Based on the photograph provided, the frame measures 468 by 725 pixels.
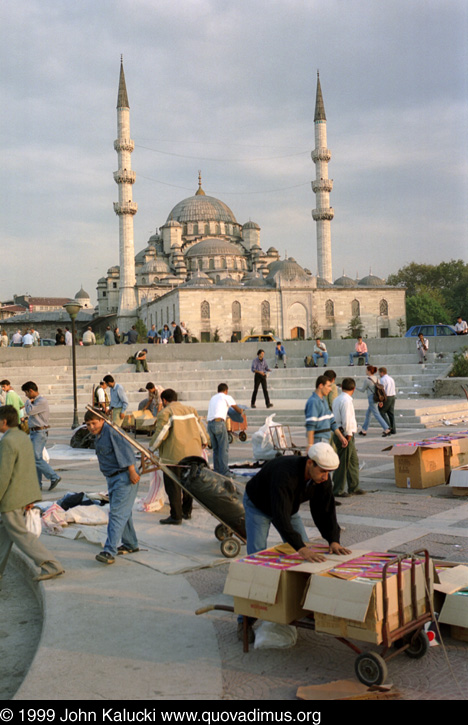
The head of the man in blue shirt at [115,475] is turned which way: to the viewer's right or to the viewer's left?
to the viewer's left

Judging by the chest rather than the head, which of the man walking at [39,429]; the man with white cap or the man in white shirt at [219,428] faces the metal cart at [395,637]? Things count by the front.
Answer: the man with white cap

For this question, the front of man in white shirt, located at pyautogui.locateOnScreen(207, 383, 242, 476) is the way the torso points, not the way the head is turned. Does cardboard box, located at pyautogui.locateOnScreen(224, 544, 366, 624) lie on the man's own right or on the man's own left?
on the man's own right

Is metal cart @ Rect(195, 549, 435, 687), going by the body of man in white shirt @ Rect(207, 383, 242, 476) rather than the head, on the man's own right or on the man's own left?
on the man's own right

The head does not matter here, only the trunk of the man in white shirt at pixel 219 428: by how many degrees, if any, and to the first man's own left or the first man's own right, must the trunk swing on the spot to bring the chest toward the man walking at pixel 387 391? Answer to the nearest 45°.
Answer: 0° — they already face them

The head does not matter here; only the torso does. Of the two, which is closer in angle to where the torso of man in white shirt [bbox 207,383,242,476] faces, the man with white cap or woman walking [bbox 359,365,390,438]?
the woman walking

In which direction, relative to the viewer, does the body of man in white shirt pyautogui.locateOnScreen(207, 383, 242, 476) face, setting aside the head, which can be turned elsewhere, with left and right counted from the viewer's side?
facing away from the viewer and to the right of the viewer
